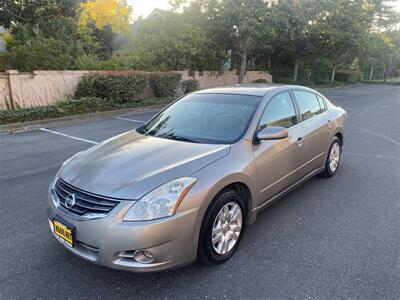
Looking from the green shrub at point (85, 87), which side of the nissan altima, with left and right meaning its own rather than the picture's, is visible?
right

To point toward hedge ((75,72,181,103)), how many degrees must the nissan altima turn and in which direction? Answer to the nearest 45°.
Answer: approximately 135° to its right

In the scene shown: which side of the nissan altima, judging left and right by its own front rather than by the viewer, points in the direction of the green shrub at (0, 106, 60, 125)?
right

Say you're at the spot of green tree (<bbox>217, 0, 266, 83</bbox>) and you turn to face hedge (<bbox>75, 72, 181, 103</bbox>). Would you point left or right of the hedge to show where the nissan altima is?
left

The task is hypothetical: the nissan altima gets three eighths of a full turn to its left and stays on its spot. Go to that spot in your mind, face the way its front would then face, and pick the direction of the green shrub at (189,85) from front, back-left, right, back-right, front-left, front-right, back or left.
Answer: left

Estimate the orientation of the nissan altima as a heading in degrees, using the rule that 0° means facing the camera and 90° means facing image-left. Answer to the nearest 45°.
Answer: approximately 45°

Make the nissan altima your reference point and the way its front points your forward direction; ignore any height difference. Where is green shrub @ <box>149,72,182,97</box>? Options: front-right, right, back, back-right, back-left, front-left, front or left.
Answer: back-right

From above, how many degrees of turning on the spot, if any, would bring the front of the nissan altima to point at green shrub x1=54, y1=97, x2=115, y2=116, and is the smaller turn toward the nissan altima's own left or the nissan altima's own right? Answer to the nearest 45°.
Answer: approximately 90° to the nissan altima's own right

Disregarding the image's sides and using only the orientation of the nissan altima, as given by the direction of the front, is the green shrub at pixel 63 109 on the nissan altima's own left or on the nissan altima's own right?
on the nissan altima's own right

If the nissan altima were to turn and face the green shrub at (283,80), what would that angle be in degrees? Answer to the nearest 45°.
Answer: approximately 135° to its right

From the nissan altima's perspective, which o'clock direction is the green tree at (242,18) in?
The green tree is roughly at 5 o'clock from the nissan altima.
